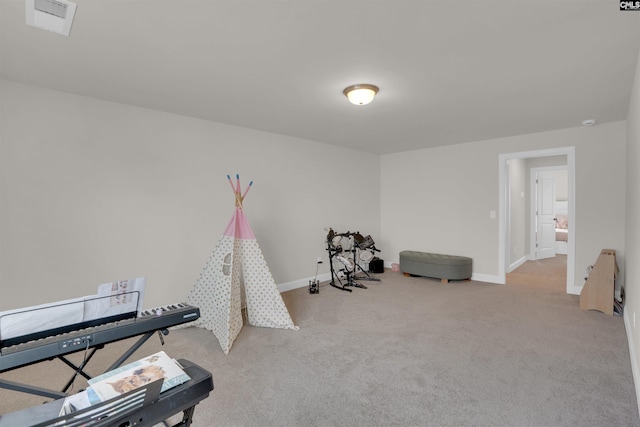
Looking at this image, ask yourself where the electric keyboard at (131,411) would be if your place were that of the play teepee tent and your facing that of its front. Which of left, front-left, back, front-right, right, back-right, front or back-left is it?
front-right
